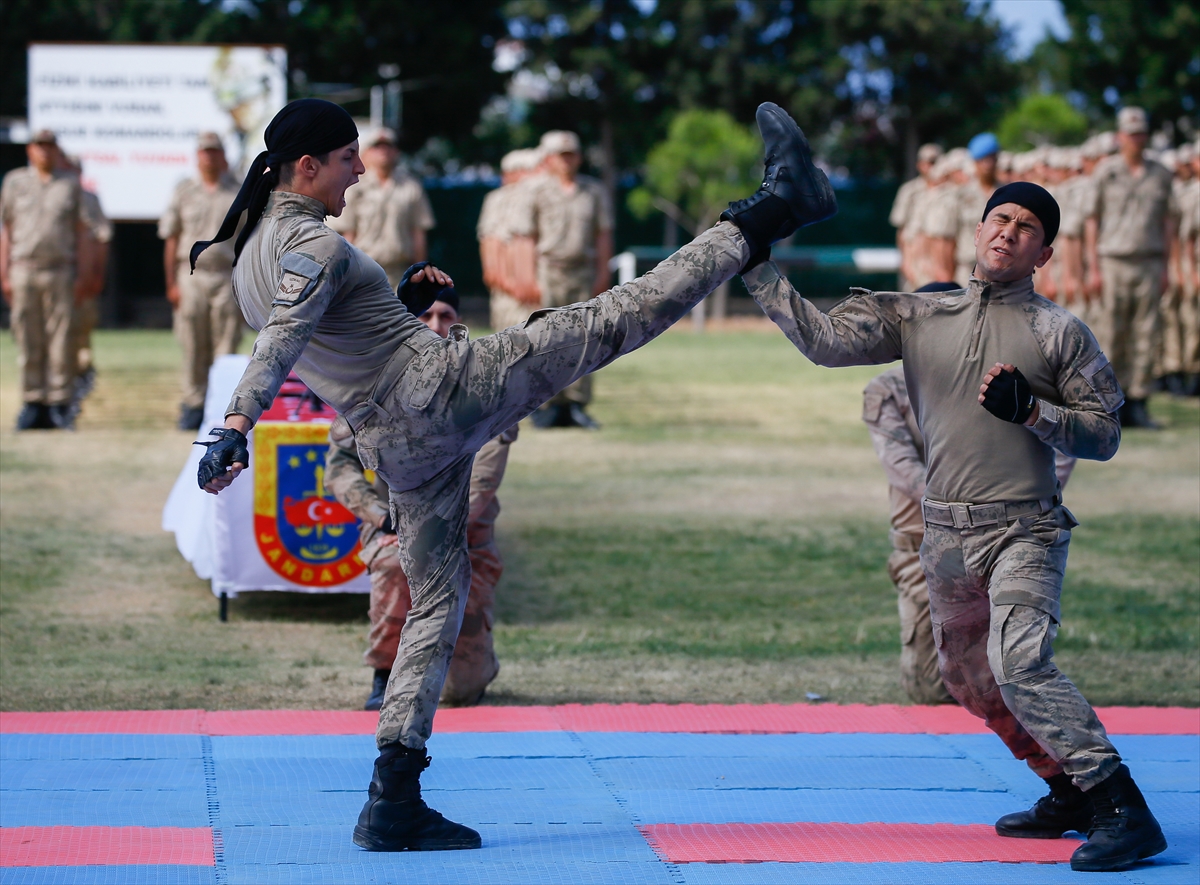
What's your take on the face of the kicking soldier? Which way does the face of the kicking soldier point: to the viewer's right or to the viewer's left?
to the viewer's right

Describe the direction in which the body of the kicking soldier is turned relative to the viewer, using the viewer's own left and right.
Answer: facing to the right of the viewer

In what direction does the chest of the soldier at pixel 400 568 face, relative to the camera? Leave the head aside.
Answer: toward the camera

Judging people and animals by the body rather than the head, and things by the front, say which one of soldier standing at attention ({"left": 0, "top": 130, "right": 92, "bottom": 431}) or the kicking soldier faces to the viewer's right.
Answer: the kicking soldier

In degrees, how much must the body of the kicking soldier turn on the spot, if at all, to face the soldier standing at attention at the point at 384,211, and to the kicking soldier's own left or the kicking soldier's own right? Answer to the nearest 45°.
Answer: approximately 90° to the kicking soldier's own left

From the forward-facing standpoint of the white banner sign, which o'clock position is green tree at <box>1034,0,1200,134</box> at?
The green tree is roughly at 8 o'clock from the white banner sign.

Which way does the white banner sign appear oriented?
toward the camera

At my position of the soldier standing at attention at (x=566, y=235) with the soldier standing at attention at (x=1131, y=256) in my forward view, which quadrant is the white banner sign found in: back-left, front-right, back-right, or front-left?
back-left

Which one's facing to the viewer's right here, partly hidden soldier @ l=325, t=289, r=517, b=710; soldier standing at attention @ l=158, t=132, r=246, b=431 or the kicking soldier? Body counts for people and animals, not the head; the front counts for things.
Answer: the kicking soldier

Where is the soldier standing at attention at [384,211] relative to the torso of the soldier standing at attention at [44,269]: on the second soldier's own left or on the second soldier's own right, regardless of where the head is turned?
on the second soldier's own left

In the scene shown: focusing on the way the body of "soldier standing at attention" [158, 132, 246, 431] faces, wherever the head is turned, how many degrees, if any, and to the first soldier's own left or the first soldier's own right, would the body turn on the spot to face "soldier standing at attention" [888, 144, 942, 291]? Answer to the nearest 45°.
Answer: approximately 135° to the first soldier's own left

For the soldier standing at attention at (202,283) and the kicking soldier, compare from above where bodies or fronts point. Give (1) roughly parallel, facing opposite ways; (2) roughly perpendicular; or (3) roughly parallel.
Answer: roughly perpendicular
